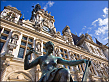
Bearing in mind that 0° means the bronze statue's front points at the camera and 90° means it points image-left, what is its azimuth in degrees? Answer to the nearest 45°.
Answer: approximately 315°
